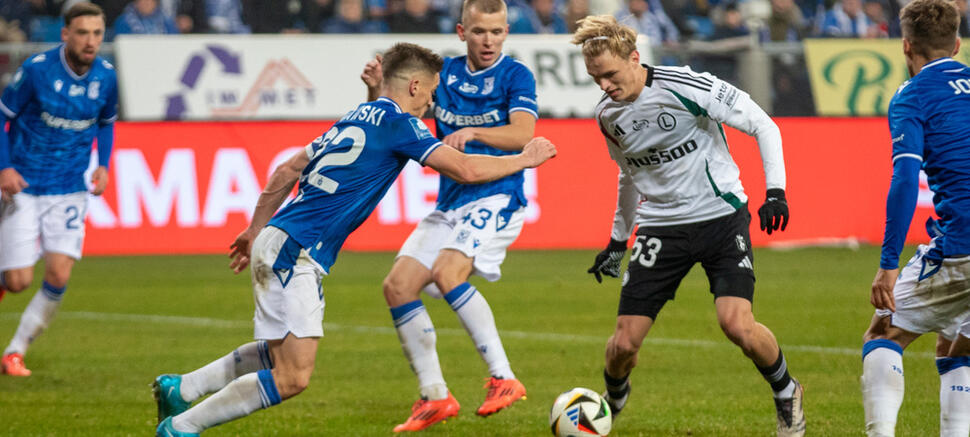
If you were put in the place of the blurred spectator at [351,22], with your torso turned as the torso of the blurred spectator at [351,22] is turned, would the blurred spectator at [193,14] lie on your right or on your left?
on your right

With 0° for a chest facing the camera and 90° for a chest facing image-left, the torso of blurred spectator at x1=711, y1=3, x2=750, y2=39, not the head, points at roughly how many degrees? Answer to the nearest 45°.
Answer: approximately 0°

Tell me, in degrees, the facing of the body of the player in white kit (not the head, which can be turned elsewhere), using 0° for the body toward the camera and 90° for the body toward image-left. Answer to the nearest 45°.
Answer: approximately 45°

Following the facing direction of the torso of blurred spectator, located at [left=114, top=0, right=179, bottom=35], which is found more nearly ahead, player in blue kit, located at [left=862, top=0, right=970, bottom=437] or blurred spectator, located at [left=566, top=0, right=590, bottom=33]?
the player in blue kit

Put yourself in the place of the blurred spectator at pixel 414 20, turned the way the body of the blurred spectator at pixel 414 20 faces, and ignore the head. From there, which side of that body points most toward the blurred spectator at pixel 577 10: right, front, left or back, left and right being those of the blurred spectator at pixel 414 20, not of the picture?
left

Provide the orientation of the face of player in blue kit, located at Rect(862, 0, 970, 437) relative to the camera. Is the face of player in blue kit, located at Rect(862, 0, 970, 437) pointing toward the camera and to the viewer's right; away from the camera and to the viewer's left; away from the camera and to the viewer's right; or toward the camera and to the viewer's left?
away from the camera and to the viewer's left

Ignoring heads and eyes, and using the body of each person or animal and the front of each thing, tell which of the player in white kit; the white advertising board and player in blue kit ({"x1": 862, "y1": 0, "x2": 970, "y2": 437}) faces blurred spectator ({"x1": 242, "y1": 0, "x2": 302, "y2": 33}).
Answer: the player in blue kit

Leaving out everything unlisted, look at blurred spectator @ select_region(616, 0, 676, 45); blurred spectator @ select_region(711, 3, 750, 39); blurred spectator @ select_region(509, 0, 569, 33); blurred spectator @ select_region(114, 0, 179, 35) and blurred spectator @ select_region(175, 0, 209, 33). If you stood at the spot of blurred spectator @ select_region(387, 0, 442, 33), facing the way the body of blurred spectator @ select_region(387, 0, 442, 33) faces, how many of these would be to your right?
2

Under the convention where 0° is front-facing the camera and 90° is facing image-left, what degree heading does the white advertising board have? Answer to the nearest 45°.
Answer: approximately 0°

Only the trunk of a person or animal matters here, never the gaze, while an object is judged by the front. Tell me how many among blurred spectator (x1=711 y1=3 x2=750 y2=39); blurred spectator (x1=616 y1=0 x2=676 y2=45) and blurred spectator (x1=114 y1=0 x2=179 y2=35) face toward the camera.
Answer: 3

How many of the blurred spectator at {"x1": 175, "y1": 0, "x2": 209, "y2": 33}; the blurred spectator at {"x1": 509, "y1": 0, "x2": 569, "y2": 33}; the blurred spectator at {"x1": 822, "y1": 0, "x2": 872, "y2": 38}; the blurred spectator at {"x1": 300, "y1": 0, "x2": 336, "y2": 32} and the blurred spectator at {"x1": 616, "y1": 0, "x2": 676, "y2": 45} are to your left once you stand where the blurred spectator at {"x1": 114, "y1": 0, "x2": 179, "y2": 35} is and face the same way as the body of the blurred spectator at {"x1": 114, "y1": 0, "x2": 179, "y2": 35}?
5

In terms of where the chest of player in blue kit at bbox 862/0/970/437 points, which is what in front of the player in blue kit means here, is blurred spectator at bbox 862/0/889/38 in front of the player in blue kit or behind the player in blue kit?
in front
